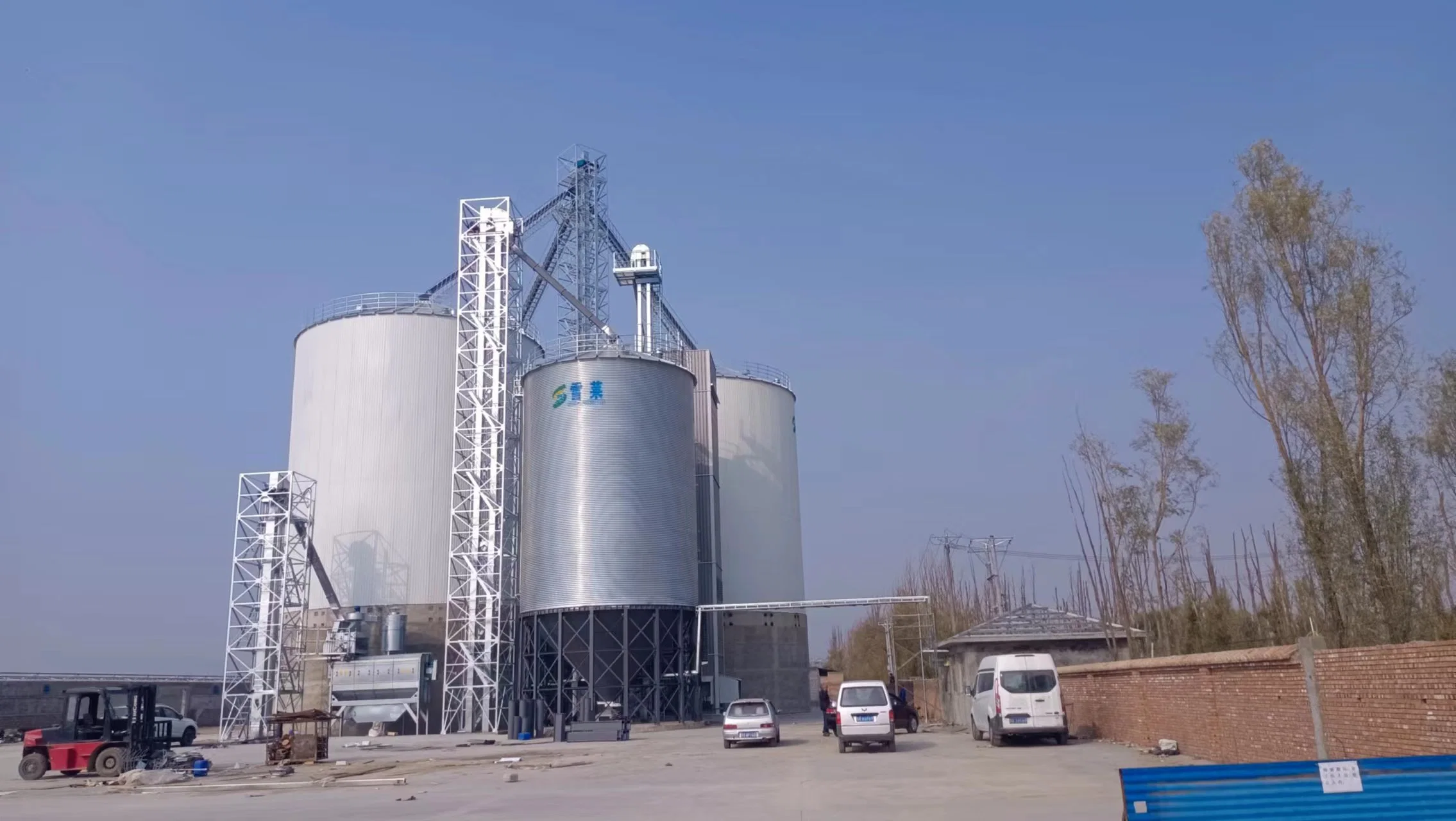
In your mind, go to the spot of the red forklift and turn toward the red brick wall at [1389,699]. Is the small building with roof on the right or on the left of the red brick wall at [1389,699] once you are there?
left

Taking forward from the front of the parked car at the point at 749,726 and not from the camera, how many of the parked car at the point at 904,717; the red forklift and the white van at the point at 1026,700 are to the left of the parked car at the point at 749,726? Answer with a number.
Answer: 1

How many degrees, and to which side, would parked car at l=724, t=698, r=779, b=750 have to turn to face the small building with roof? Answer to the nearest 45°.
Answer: approximately 45° to its right

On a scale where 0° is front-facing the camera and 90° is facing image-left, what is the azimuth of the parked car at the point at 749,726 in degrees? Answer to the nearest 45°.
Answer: approximately 180°

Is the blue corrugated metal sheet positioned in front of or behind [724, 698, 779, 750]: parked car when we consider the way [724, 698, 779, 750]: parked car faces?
behind

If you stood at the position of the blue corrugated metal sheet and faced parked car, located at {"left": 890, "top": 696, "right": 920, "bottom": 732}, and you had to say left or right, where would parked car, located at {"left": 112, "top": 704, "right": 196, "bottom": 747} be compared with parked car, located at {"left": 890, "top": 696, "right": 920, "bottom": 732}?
left

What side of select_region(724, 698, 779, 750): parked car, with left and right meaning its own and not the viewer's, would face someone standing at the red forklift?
left

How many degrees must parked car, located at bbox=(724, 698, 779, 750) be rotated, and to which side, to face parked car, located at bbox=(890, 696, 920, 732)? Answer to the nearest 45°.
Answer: approximately 45° to its right

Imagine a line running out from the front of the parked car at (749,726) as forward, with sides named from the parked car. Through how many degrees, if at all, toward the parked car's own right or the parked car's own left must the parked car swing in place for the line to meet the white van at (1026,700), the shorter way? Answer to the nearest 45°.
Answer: approximately 135° to the parked car's own right

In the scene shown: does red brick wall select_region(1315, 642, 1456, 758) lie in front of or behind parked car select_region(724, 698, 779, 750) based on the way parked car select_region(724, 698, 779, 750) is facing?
behind

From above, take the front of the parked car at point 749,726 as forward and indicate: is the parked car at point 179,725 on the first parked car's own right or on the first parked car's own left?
on the first parked car's own left
